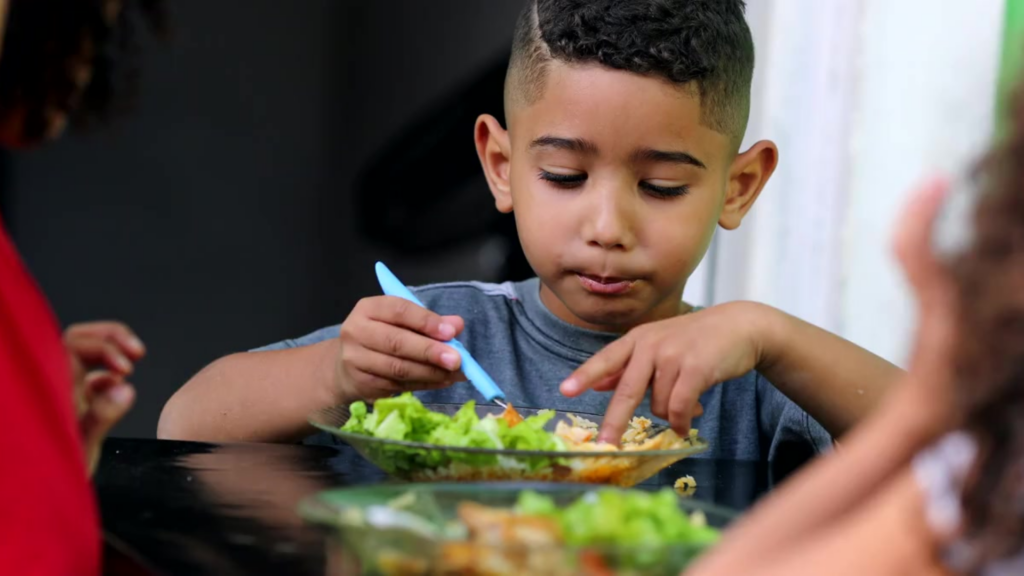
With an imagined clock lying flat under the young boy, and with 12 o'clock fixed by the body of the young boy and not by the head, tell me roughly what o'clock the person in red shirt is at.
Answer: The person in red shirt is roughly at 1 o'clock from the young boy.

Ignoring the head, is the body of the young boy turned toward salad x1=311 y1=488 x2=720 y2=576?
yes
